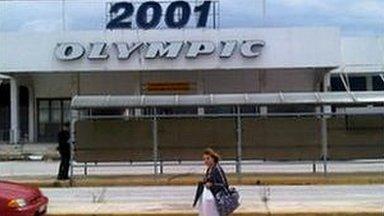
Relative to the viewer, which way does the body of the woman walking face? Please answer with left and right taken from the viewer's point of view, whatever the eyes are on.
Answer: facing the viewer and to the left of the viewer

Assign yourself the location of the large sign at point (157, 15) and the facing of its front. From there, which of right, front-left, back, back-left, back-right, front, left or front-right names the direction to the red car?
front

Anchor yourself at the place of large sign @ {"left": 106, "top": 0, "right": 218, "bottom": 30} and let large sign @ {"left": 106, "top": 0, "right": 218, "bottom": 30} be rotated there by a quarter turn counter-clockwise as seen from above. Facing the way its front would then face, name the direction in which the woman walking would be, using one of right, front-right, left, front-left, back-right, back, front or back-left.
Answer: right

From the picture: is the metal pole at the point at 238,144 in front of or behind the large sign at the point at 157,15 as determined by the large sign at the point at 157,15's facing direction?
in front

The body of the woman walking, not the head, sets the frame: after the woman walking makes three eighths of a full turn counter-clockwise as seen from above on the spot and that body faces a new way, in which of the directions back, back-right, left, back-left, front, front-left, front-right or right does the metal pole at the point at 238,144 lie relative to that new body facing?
left

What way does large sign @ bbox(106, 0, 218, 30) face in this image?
toward the camera
